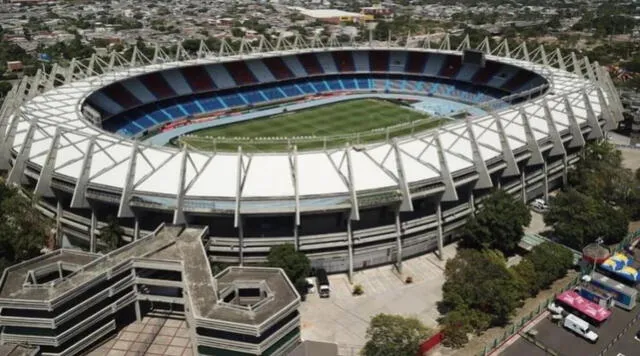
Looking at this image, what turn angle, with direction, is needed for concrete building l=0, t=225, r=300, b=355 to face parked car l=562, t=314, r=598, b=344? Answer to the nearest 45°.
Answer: approximately 90° to its left

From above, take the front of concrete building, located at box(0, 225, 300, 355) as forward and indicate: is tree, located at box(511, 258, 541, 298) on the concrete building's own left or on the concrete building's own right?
on the concrete building's own left

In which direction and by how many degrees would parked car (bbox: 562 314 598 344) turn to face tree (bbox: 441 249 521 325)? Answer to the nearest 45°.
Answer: approximately 135° to its right

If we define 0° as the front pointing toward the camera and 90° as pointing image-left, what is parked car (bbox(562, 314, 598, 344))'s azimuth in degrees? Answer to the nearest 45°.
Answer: approximately 315°

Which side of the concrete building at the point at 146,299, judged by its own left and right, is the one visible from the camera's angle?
front

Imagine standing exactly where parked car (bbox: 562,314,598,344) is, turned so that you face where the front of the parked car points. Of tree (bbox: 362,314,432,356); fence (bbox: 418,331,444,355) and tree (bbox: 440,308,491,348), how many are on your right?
3

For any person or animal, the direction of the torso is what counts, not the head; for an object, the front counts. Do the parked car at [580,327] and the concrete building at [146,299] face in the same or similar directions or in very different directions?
same or similar directions

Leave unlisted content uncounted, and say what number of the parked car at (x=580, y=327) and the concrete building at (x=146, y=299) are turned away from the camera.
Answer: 0

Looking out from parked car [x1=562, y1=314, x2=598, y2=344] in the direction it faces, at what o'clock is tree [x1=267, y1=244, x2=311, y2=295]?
The tree is roughly at 4 o'clock from the parked car.

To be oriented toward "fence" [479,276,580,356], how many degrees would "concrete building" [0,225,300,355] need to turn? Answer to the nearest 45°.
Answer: approximately 90° to its left

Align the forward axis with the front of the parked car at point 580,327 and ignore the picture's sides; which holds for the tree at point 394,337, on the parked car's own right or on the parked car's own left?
on the parked car's own right
